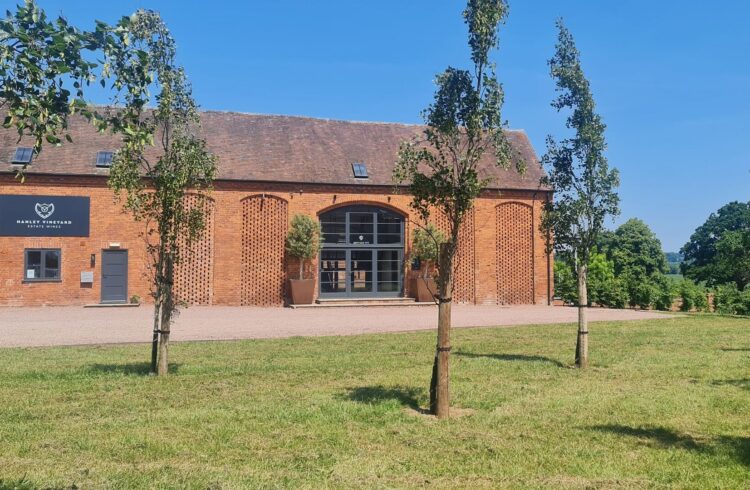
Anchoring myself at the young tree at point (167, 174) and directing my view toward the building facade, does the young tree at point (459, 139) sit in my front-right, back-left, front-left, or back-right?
back-right

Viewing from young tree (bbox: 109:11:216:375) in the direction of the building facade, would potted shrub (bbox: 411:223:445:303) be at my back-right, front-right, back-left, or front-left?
front-right

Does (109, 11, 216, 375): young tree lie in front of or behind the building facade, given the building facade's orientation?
in front

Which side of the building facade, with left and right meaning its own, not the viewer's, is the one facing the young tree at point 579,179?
front

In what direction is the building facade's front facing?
toward the camera

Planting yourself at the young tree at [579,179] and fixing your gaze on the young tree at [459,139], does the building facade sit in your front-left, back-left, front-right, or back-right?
back-right

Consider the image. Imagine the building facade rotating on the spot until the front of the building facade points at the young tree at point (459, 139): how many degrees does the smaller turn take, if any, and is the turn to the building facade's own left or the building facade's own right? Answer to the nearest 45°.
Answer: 0° — it already faces it
